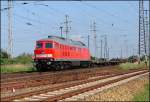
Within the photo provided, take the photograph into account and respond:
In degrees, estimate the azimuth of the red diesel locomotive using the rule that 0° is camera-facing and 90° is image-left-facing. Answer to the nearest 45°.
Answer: approximately 45°
